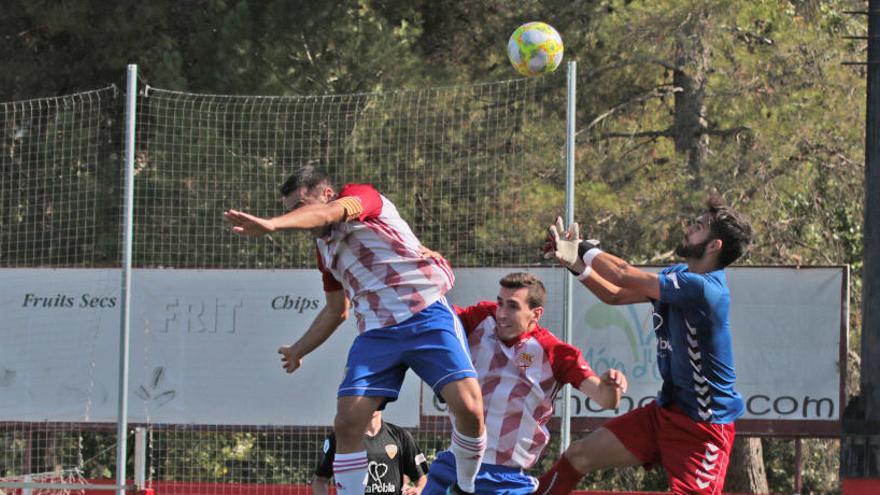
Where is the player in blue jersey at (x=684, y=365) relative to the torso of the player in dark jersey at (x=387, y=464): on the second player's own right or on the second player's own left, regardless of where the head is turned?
on the second player's own left

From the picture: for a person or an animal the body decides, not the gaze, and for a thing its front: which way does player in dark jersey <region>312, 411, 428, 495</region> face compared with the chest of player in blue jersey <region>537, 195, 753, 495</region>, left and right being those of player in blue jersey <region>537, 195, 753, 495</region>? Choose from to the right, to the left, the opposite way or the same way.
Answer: to the left

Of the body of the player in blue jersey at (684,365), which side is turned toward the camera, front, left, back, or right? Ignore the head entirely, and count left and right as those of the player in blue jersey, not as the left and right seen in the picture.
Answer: left

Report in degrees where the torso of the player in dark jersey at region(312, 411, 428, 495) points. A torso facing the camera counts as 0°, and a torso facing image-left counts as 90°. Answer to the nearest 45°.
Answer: approximately 0°

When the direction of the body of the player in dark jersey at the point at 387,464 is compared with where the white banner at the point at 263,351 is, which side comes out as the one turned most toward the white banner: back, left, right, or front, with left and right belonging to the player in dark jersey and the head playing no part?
back

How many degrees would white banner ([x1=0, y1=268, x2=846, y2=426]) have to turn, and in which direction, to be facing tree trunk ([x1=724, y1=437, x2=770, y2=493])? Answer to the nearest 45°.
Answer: approximately 135° to its left

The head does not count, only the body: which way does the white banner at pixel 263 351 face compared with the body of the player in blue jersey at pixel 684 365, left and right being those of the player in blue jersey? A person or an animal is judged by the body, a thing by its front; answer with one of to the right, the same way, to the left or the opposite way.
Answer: to the left

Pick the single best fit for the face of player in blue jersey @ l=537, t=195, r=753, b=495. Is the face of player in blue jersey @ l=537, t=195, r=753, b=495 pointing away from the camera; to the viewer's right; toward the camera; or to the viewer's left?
to the viewer's left

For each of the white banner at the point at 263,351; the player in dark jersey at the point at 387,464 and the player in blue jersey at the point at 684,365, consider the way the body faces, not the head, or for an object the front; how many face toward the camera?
2
